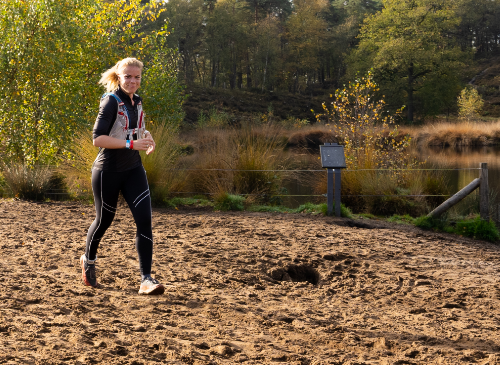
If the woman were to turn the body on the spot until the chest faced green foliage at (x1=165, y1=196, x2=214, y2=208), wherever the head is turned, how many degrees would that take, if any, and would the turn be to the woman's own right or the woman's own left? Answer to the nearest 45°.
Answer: approximately 135° to the woman's own left

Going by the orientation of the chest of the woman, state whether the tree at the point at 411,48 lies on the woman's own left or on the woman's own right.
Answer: on the woman's own left

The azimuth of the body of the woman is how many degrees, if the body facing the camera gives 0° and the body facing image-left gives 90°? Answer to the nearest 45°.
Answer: approximately 315°

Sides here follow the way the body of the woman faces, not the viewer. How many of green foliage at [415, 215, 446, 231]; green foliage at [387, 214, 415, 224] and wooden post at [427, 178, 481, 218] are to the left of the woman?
3

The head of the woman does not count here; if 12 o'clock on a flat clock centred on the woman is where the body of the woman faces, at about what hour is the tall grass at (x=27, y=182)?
The tall grass is roughly at 7 o'clock from the woman.
